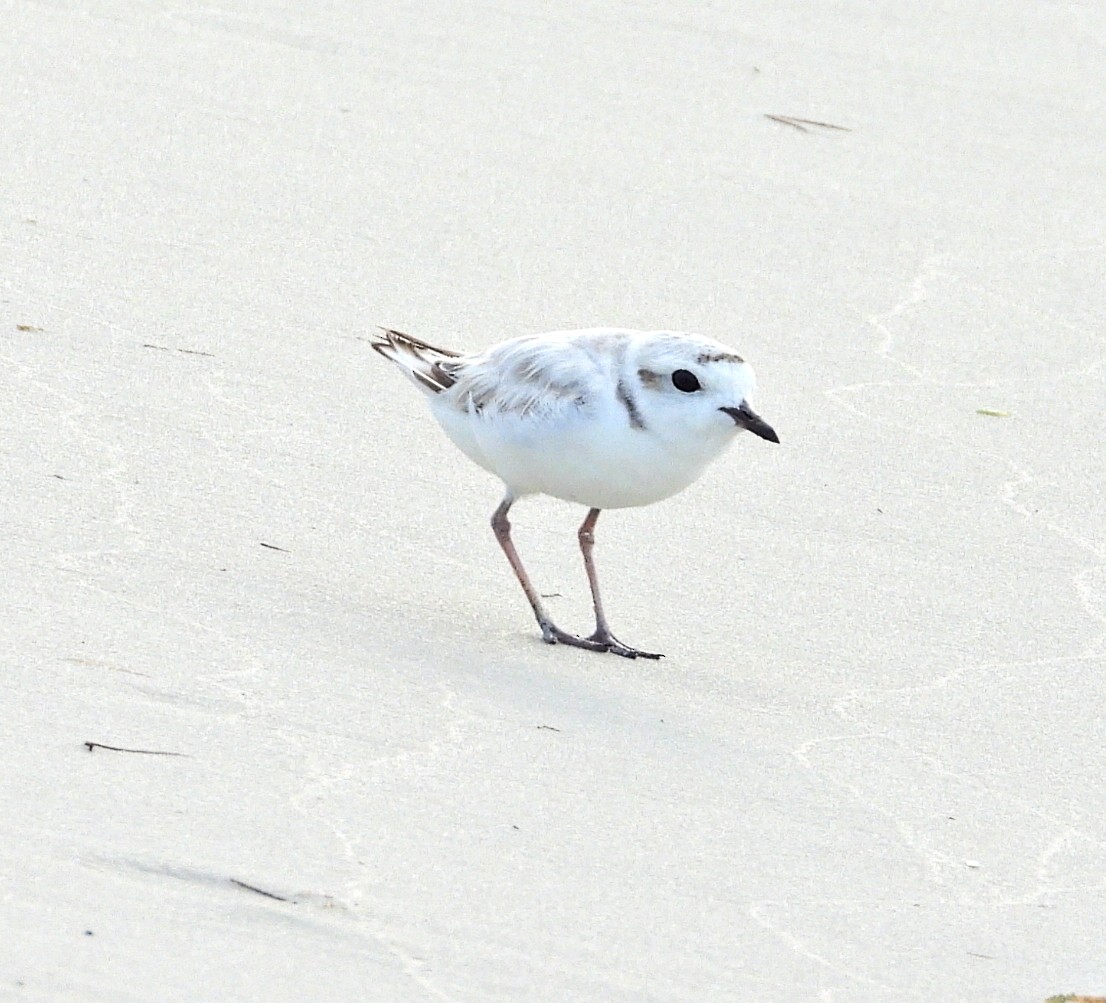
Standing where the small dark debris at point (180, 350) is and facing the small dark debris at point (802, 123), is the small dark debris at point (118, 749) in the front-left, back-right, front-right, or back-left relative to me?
back-right

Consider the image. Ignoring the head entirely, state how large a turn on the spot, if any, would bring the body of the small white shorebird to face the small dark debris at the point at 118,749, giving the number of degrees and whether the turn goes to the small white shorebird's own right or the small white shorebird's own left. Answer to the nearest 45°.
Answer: approximately 135° to the small white shorebird's own right

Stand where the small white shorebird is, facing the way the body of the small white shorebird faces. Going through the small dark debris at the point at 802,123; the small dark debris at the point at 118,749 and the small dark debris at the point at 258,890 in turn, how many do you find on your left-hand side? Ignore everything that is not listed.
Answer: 1

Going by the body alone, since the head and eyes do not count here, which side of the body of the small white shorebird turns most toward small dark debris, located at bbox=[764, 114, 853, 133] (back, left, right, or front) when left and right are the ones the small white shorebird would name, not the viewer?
left

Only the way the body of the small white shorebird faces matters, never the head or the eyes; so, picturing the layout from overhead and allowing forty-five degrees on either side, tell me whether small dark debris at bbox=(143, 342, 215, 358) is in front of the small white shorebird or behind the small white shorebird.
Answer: behind

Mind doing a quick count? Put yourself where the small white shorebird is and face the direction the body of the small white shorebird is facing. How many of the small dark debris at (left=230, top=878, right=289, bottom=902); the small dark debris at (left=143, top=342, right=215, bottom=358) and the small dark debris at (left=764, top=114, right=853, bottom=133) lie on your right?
1

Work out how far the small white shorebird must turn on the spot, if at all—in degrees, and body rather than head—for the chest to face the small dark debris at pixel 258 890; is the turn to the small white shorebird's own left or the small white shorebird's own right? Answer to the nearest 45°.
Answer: approximately 90° to the small white shorebird's own right

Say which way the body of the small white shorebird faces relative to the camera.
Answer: to the viewer's right
